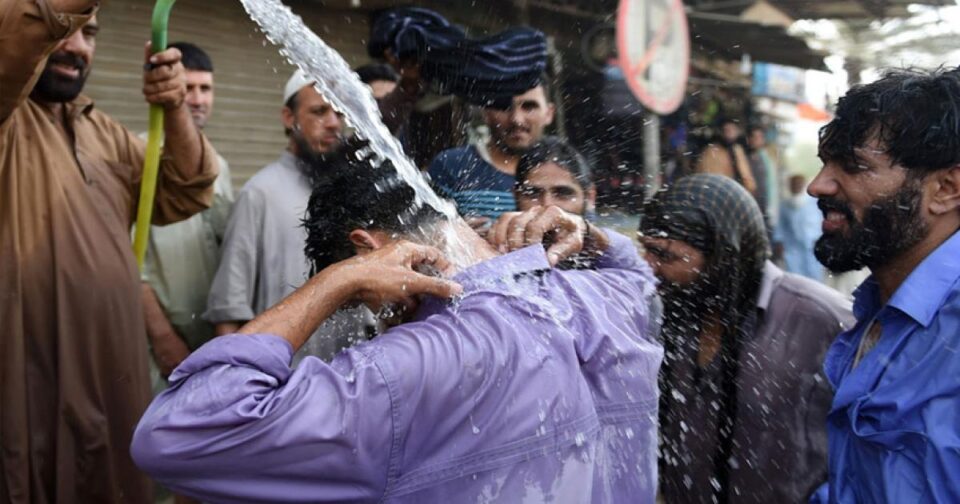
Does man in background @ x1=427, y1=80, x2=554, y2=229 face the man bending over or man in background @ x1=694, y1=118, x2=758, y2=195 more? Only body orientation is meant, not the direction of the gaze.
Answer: the man bending over

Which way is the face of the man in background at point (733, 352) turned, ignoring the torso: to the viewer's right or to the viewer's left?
to the viewer's left

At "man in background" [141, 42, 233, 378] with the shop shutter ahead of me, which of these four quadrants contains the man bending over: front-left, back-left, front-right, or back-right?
back-right

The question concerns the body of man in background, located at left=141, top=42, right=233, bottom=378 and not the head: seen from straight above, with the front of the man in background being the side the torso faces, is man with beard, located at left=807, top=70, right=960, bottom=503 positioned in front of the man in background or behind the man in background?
in front

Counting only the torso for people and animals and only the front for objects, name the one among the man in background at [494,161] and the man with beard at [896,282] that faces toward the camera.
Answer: the man in background

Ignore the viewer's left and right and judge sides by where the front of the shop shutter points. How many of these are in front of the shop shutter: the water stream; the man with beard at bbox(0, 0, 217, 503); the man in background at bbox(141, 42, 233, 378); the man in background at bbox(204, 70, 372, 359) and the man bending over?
5

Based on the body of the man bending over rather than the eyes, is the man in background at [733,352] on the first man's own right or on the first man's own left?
on the first man's own right

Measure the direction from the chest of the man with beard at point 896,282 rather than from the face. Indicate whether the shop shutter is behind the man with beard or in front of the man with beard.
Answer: in front

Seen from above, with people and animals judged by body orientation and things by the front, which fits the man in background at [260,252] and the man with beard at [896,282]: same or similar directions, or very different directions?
very different directions

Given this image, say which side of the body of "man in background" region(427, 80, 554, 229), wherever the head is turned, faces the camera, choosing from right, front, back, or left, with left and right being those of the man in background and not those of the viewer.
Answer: front

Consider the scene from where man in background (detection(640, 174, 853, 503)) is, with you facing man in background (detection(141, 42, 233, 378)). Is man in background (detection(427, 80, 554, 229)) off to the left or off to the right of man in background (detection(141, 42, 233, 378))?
right

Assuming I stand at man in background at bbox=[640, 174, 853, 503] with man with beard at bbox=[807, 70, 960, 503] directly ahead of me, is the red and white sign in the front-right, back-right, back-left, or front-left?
back-left

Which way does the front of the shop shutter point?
toward the camera

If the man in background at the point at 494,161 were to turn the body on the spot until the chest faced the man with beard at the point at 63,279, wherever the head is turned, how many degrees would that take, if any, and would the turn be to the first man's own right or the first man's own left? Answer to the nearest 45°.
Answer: approximately 45° to the first man's own right

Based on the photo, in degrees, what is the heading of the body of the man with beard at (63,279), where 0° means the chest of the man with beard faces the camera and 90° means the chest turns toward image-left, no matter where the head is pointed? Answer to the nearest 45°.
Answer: approximately 315°

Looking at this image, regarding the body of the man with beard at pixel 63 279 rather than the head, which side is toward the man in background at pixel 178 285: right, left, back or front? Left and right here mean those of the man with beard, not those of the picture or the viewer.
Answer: left

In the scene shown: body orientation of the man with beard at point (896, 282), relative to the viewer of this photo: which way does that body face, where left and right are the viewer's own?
facing to the left of the viewer

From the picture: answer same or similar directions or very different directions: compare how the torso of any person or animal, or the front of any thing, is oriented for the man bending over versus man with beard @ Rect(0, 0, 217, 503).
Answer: very different directions
